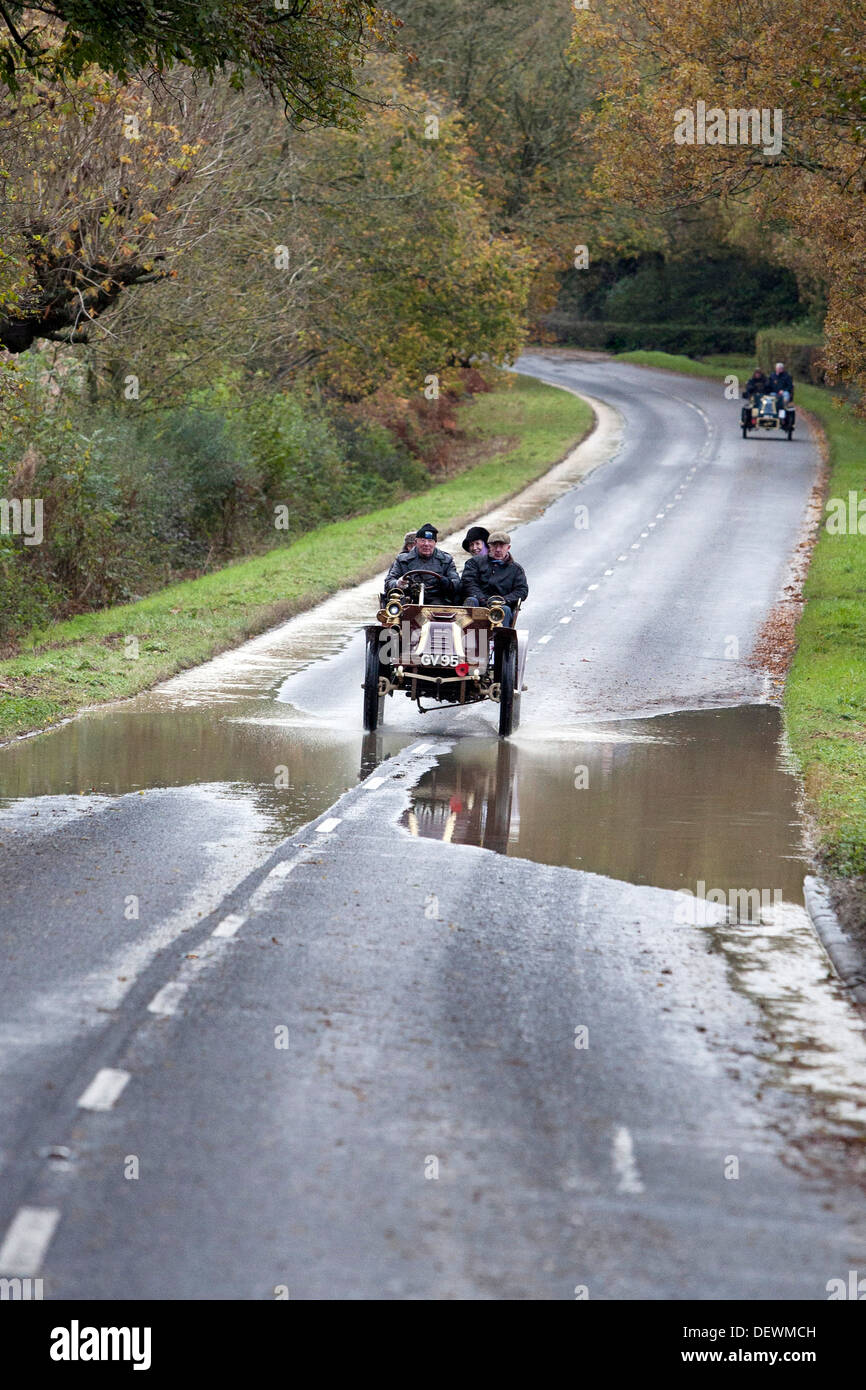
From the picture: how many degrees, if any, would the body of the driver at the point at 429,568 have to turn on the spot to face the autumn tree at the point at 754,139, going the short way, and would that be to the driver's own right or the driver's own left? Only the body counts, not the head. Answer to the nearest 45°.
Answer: approximately 135° to the driver's own left

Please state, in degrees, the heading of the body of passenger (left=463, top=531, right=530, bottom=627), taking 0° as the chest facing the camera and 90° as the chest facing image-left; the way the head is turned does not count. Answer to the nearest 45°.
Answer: approximately 0°

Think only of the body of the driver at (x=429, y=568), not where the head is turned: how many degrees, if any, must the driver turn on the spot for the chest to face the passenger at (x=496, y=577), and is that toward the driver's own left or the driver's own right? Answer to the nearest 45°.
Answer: approximately 135° to the driver's own left

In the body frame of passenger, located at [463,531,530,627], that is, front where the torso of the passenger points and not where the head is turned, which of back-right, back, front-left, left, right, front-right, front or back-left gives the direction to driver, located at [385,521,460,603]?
front-right

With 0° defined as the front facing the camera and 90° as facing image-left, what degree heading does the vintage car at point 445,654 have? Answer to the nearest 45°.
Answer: approximately 0°
